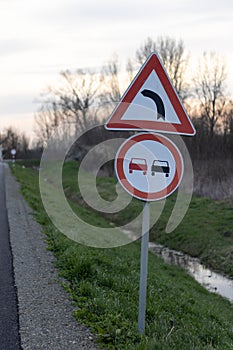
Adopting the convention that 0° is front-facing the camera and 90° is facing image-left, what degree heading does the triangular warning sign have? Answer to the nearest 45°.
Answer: approximately 0°
